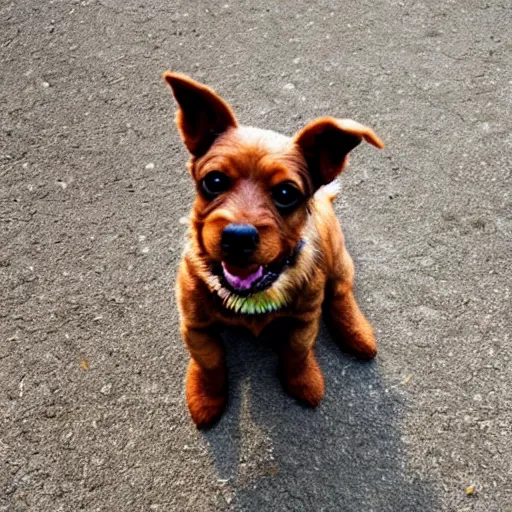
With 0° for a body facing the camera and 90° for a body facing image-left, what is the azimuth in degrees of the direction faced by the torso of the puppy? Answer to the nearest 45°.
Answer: approximately 45°
